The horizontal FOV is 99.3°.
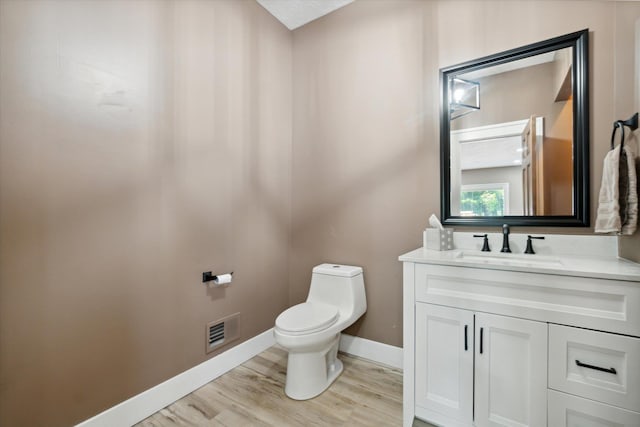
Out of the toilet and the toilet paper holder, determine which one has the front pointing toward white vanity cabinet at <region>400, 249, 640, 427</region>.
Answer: the toilet paper holder

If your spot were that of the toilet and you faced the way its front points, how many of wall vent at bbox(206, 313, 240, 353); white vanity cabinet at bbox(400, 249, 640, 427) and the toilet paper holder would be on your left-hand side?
1

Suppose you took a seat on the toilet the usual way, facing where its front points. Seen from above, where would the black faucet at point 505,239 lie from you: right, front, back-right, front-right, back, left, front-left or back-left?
back-left

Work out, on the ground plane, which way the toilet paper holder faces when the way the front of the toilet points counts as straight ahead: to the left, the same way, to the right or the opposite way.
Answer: to the left

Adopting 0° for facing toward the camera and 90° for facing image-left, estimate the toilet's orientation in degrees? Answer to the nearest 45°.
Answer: approximately 45°

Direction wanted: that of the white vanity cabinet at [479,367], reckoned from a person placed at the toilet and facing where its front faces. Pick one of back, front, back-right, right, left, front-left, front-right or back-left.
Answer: left

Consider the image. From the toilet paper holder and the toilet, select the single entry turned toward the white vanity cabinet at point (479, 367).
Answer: the toilet paper holder

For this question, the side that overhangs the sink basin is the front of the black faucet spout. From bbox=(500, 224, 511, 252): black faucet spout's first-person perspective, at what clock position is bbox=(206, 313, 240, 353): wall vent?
The wall vent is roughly at 2 o'clock from the black faucet spout.

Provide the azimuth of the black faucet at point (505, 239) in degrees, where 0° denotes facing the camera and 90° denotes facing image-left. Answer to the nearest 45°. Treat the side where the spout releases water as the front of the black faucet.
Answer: approximately 0°

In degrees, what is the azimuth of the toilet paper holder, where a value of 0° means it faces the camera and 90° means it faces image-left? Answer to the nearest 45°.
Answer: approximately 315°

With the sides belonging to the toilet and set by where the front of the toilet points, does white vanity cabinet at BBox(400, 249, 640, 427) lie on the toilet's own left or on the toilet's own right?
on the toilet's own left

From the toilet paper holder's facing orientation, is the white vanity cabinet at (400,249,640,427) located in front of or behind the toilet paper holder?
in front

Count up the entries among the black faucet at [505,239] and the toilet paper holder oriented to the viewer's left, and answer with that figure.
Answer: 0

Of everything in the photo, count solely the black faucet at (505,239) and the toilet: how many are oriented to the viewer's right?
0
